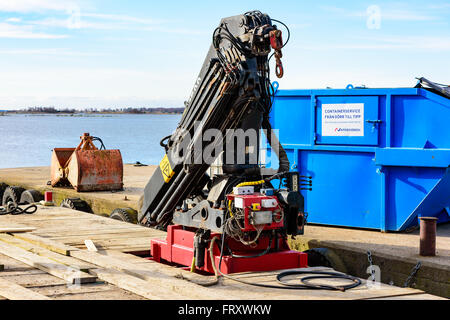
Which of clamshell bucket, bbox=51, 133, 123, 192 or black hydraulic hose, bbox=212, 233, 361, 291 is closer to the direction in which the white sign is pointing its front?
the black hydraulic hose

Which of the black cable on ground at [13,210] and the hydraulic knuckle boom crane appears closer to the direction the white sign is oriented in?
the hydraulic knuckle boom crane

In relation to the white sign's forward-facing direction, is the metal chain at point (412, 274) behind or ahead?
ahead

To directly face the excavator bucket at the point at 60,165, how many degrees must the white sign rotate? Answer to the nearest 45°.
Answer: approximately 135° to its right

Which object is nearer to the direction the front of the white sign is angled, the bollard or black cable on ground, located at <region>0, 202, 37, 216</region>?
the bollard

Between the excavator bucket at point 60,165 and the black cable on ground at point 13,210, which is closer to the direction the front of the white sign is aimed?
the black cable on ground

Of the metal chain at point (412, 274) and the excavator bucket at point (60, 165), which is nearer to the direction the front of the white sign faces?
the metal chain

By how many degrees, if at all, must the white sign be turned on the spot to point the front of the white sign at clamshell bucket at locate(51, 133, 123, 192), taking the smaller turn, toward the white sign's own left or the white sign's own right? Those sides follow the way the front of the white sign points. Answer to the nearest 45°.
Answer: approximately 135° to the white sign's own right

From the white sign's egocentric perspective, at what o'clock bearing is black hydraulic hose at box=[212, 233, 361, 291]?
The black hydraulic hose is roughly at 12 o'clock from the white sign.

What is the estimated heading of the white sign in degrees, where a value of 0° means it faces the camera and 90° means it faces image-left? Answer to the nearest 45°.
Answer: approximately 0°

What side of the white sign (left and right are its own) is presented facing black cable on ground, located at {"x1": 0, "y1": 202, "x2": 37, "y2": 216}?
right

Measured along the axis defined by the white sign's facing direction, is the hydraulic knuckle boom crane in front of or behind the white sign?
in front
